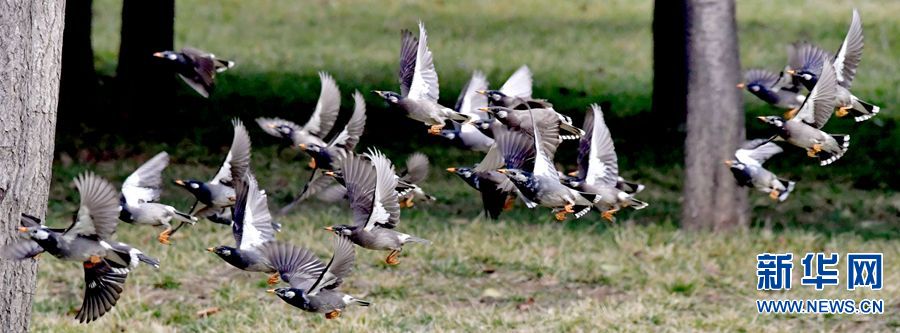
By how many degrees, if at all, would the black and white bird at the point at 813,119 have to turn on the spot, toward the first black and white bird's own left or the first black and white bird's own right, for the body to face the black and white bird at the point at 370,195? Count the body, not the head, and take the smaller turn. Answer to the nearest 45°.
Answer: approximately 45° to the first black and white bird's own left

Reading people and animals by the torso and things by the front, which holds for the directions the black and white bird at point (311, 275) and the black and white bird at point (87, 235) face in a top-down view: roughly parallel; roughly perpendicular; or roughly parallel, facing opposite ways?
roughly parallel

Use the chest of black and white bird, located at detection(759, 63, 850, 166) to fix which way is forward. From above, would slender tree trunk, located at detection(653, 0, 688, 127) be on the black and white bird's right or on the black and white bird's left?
on the black and white bird's right

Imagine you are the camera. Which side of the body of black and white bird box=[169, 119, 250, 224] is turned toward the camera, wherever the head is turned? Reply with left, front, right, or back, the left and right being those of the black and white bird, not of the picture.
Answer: left

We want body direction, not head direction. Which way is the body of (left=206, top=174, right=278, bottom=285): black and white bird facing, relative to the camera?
to the viewer's left

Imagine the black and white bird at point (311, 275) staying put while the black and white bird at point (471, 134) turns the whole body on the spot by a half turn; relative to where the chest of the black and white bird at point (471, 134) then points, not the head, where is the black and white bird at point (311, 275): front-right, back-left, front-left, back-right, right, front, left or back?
back-right

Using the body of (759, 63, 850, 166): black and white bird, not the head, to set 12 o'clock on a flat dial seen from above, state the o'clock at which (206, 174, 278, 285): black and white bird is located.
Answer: (206, 174, 278, 285): black and white bird is roughly at 11 o'clock from (759, 63, 850, 166): black and white bird.

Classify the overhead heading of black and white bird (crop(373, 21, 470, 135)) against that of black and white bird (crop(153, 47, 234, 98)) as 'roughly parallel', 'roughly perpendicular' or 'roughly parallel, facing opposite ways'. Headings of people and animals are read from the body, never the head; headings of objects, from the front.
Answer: roughly parallel

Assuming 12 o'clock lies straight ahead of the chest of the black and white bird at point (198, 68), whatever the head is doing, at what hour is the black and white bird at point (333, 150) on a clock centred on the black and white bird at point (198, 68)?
the black and white bird at point (333, 150) is roughly at 7 o'clock from the black and white bird at point (198, 68).

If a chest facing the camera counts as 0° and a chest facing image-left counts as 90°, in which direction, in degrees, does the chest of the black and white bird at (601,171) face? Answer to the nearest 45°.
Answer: approximately 90°

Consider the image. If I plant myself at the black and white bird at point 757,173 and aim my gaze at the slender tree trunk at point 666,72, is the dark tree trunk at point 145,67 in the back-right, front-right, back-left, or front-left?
front-left

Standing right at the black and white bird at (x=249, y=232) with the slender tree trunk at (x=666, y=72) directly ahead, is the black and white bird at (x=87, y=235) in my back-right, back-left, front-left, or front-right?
back-left

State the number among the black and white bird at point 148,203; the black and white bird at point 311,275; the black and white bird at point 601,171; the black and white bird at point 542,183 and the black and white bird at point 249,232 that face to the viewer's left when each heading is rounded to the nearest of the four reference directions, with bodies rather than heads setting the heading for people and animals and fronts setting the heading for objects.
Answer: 5

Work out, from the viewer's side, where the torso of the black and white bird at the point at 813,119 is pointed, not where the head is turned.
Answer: to the viewer's left

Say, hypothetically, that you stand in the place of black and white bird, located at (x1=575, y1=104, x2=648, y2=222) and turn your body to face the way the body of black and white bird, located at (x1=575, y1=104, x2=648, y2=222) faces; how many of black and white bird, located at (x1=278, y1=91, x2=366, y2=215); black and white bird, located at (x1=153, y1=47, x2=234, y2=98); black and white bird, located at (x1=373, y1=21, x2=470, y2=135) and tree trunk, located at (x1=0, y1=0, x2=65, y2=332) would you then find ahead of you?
4

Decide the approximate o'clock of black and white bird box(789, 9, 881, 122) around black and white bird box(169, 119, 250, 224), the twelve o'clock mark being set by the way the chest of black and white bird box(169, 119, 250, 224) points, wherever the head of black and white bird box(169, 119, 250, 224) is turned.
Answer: black and white bird box(789, 9, 881, 122) is roughly at 6 o'clock from black and white bird box(169, 119, 250, 224).

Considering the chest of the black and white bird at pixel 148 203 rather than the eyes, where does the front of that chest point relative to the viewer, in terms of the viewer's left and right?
facing to the left of the viewer
